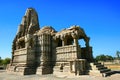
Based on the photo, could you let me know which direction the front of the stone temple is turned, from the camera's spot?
facing the viewer and to the right of the viewer
